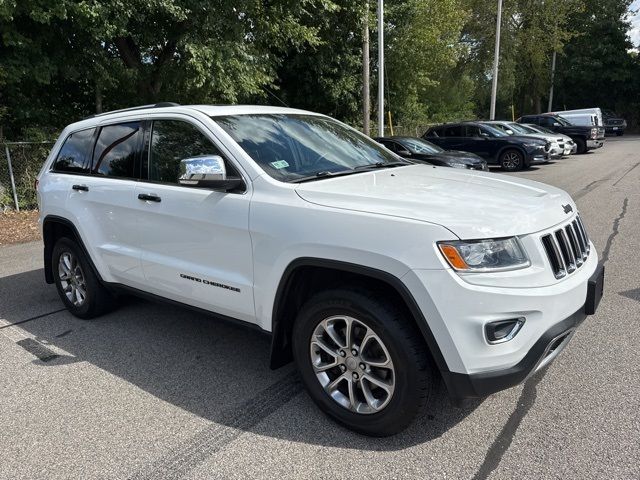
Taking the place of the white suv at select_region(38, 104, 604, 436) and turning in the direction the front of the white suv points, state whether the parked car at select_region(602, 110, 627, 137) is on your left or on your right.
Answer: on your left

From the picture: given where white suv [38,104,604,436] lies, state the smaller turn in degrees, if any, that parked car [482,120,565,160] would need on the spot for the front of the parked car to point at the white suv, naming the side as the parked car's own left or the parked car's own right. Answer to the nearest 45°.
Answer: approximately 45° to the parked car's own right

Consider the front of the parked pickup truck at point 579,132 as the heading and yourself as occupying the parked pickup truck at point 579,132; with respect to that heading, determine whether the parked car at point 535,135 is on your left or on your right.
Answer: on your right

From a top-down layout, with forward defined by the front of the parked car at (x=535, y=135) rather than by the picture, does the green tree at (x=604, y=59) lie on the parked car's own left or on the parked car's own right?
on the parked car's own left

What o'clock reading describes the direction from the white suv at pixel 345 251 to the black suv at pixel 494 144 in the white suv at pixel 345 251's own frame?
The black suv is roughly at 8 o'clock from the white suv.

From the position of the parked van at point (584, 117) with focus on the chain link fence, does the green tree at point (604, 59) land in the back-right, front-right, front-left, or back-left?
back-right

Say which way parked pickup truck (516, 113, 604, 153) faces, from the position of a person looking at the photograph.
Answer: facing the viewer and to the right of the viewer

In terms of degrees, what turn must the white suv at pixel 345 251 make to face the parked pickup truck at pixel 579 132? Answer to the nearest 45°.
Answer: approximately 90° to its left

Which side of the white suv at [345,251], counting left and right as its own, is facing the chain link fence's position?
back

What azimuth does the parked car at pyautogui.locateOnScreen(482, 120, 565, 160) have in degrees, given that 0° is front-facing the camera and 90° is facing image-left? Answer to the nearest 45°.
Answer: approximately 315°

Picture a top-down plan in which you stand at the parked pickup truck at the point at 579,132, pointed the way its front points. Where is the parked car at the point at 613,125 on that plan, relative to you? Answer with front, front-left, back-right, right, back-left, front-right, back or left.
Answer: back-left

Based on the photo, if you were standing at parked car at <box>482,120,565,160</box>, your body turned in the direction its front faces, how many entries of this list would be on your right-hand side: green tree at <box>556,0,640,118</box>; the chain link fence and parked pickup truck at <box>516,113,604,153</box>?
1

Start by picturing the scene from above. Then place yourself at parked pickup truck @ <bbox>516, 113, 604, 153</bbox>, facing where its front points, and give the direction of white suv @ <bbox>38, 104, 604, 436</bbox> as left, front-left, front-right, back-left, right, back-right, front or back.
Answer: front-right
